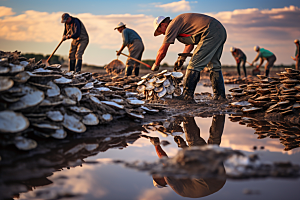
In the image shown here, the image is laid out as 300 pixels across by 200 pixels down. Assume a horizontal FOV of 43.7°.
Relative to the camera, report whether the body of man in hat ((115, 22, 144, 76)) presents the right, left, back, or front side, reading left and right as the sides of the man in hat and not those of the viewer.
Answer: left

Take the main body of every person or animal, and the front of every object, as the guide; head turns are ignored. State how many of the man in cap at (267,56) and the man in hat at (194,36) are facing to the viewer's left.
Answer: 2

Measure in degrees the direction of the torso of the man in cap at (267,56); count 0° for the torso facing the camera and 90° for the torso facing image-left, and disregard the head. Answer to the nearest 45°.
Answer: approximately 90°

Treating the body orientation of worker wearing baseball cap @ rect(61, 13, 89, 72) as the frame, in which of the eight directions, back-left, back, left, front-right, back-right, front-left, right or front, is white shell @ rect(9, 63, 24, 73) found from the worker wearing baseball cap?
front-left

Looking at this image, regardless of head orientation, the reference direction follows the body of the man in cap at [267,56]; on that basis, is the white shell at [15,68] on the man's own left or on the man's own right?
on the man's own left

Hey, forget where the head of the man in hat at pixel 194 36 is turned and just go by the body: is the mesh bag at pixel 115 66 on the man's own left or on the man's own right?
on the man's own right

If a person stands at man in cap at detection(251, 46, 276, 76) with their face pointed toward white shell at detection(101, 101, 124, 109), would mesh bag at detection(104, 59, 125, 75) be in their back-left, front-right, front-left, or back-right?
front-right

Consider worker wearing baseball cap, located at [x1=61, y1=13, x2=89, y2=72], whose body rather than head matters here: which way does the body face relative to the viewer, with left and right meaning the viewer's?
facing the viewer and to the left of the viewer

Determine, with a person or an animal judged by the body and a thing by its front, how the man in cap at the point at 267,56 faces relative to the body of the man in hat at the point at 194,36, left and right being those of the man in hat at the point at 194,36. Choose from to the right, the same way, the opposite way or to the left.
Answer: the same way

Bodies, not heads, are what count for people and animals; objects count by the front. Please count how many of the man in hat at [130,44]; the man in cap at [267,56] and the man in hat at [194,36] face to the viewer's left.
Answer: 3

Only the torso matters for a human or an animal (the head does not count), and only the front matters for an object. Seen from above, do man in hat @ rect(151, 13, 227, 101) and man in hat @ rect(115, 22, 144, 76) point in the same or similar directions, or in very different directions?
same or similar directions

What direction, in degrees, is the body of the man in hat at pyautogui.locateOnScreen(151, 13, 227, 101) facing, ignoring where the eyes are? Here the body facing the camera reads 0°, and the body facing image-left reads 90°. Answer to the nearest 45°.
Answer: approximately 90°

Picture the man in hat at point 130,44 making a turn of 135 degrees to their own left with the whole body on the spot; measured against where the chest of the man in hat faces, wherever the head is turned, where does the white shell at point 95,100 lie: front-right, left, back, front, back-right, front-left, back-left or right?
front-right
